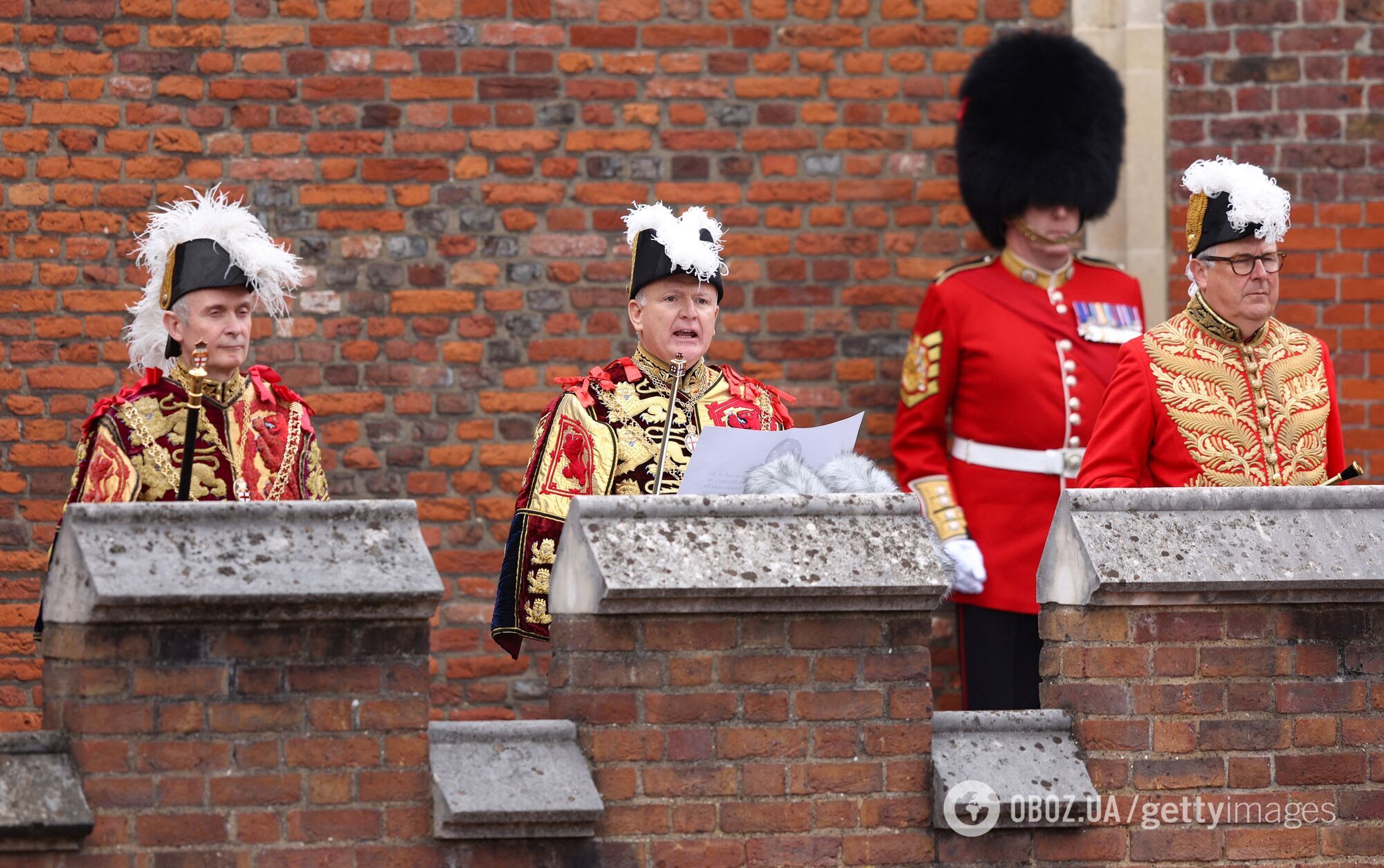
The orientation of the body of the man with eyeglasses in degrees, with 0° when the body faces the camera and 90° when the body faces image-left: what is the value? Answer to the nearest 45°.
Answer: approximately 315°

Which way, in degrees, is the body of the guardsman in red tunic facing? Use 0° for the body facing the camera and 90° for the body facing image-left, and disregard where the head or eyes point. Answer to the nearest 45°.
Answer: approximately 315°

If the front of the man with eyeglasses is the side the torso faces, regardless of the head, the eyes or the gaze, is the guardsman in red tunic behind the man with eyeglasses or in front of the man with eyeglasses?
behind
